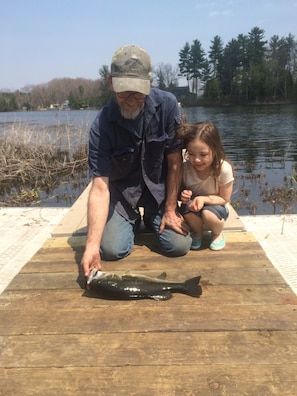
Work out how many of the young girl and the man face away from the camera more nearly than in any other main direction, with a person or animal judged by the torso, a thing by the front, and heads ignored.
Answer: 0

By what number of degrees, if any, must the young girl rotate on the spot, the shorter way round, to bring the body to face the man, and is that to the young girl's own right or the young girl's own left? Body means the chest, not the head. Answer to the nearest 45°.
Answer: approximately 45° to the young girl's own right

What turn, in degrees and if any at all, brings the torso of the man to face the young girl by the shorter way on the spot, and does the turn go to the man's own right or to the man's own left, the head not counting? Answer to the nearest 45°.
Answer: approximately 90° to the man's own left

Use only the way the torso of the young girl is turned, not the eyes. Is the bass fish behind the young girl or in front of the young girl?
in front

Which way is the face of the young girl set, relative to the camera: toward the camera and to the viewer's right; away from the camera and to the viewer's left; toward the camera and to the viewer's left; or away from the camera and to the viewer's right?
toward the camera and to the viewer's left

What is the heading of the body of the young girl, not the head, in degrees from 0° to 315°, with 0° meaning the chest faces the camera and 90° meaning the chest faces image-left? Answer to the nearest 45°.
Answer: approximately 45°

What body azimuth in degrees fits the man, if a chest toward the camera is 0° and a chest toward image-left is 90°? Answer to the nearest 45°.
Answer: approximately 0°
